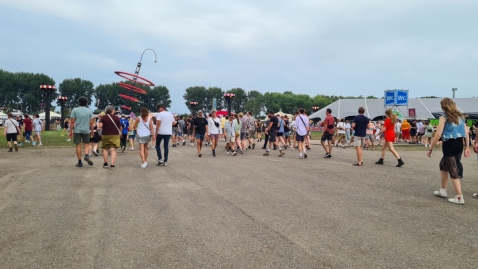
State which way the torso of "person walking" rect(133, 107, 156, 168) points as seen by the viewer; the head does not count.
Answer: away from the camera

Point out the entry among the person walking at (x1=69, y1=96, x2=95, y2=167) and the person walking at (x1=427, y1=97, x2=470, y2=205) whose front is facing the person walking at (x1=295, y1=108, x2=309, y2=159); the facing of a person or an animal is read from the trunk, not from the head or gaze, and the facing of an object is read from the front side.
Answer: the person walking at (x1=427, y1=97, x2=470, y2=205)

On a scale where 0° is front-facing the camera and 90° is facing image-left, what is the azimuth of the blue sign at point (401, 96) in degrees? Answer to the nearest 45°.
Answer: approximately 0°

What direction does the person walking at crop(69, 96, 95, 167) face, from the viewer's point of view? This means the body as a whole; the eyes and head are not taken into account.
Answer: away from the camera

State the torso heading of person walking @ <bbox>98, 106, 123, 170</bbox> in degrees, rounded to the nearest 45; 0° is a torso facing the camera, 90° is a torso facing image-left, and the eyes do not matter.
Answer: approximately 180°

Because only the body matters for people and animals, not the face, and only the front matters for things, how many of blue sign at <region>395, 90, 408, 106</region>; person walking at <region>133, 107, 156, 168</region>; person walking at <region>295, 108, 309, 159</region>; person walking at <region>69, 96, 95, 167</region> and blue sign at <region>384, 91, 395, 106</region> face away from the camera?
3

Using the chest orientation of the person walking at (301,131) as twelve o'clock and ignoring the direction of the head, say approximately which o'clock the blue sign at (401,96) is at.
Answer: The blue sign is roughly at 1 o'clock from the person walking.

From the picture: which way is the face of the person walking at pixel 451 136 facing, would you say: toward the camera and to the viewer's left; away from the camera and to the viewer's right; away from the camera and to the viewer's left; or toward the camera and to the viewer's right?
away from the camera and to the viewer's left

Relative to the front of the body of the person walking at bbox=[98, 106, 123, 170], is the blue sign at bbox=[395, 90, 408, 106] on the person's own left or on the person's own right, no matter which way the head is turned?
on the person's own right

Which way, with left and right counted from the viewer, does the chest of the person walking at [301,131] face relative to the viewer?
facing away from the viewer
